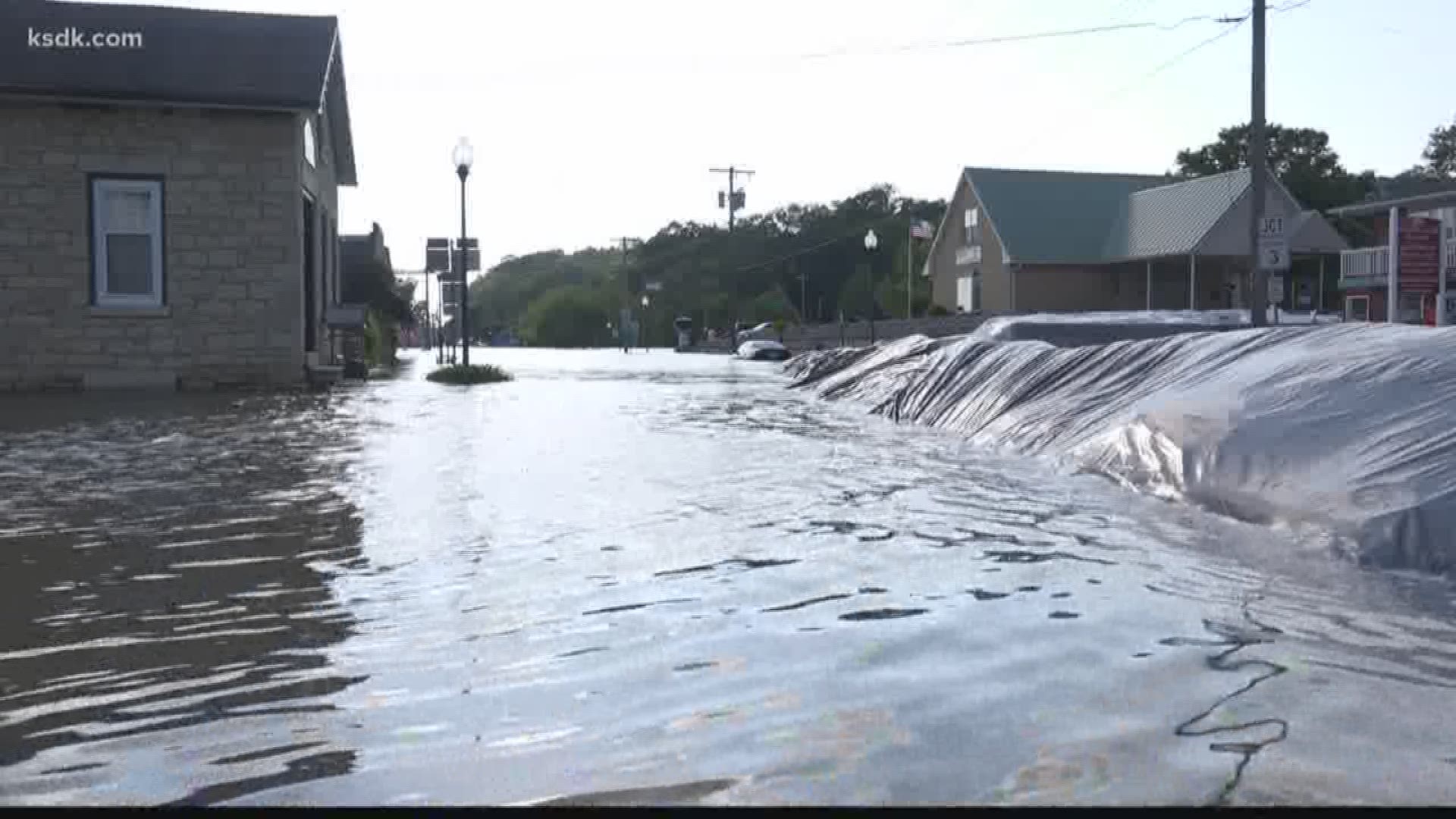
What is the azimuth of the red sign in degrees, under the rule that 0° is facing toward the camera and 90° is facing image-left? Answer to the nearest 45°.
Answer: approximately 0°

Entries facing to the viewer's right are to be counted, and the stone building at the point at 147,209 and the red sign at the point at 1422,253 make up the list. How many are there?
1

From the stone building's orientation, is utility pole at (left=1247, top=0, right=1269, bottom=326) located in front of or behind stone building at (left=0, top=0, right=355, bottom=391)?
in front

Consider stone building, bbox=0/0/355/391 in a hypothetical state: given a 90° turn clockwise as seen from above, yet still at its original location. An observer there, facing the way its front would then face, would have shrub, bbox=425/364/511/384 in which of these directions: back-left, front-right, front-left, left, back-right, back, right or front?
back-left

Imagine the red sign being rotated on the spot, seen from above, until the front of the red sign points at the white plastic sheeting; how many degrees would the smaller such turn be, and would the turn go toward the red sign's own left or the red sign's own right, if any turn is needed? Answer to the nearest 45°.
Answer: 0° — it already faces it

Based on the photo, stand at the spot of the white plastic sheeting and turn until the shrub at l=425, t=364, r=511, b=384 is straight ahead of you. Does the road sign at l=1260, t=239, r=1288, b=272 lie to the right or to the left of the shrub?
right

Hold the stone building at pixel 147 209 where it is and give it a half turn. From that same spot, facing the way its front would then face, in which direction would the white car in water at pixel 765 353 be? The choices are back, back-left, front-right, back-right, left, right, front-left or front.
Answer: back-right

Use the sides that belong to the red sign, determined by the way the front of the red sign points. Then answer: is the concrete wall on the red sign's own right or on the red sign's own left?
on the red sign's own right

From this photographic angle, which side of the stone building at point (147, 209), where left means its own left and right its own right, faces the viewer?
right

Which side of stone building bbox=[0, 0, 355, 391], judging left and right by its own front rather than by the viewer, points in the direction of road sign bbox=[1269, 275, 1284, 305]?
front
